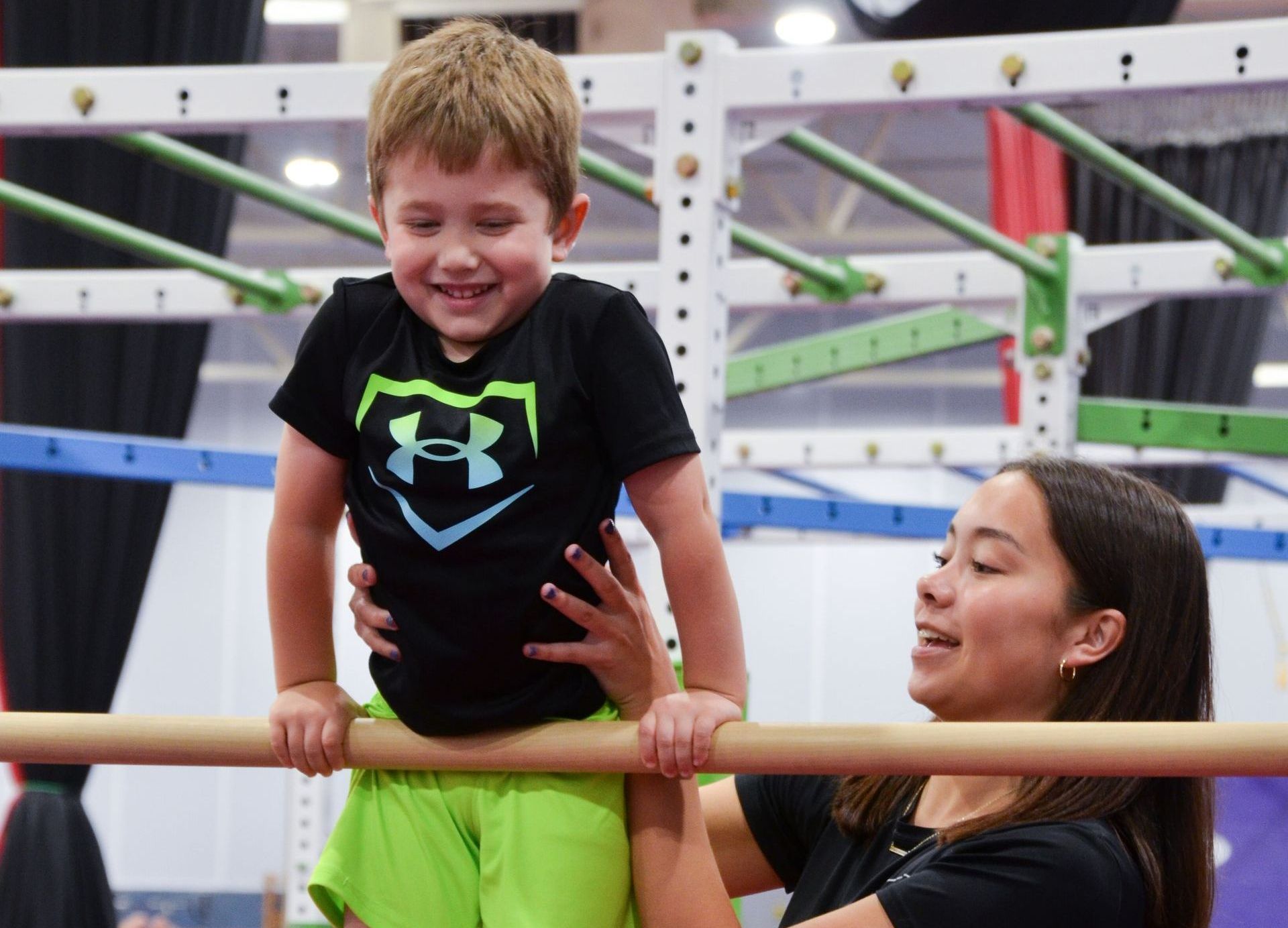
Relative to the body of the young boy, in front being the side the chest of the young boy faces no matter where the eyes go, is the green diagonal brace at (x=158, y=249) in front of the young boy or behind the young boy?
behind

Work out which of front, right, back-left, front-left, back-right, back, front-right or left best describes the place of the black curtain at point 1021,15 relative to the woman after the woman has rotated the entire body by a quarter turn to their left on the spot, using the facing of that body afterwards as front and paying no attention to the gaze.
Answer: back-left

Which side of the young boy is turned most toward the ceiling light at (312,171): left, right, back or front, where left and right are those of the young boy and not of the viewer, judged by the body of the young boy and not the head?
back

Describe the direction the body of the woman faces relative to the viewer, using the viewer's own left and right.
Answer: facing the viewer and to the left of the viewer

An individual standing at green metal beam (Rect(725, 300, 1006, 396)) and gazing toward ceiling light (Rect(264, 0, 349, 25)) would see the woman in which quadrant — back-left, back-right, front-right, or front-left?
back-left

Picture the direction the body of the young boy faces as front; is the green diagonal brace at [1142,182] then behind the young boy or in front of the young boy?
behind

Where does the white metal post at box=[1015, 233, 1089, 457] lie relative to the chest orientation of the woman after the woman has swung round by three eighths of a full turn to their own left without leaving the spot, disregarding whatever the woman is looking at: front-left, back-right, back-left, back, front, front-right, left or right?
left

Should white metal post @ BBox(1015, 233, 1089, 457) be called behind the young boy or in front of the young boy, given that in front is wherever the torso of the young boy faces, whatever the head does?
behind

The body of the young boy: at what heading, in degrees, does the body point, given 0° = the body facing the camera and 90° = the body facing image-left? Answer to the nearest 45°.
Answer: approximately 0°

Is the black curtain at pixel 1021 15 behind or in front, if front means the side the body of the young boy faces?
behind
